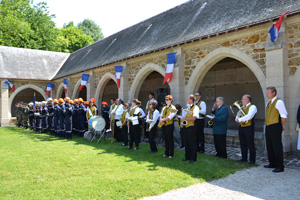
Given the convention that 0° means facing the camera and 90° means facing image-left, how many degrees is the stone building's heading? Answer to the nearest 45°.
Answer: approximately 45°

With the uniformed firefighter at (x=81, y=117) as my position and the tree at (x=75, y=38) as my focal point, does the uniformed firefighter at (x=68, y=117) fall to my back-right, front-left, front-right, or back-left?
back-left

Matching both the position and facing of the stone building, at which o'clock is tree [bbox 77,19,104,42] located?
The tree is roughly at 4 o'clock from the stone building.

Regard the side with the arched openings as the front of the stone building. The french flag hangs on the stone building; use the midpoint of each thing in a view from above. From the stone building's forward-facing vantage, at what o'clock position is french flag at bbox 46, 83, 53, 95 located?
The french flag is roughly at 3 o'clock from the stone building.

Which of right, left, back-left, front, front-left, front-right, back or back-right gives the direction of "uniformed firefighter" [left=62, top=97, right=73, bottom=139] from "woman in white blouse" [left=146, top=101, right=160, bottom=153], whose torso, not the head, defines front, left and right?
front-right
